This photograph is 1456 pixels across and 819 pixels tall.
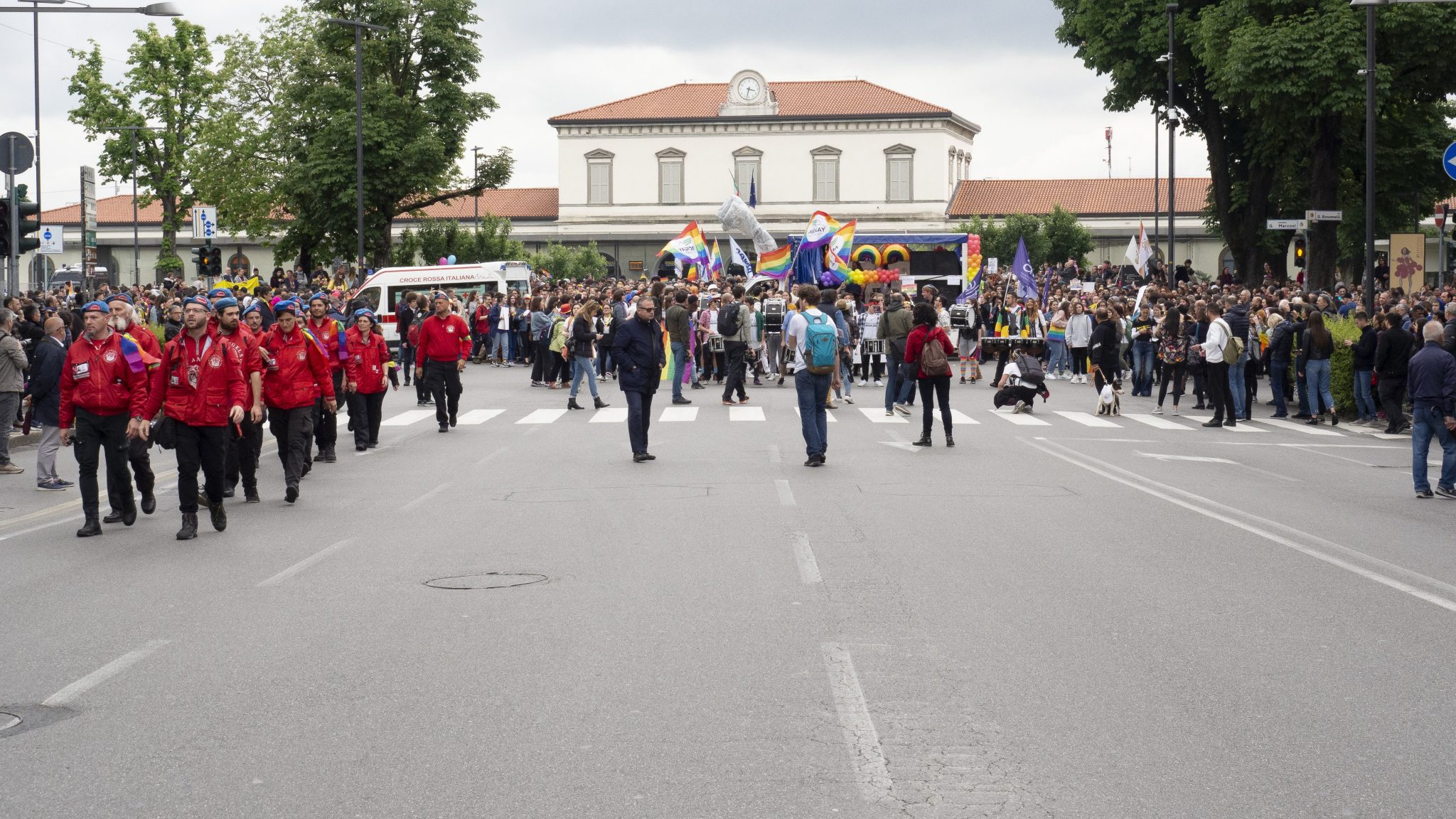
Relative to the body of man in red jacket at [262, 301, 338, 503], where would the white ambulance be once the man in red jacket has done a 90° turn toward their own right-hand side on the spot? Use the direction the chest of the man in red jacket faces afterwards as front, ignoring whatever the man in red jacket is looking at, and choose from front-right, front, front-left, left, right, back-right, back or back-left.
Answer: right

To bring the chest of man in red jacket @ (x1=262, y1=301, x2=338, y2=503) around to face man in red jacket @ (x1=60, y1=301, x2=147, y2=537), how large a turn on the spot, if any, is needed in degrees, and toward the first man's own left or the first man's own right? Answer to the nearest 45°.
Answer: approximately 45° to the first man's own right

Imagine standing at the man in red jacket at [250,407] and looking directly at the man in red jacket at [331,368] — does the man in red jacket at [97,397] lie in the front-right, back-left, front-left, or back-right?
back-left

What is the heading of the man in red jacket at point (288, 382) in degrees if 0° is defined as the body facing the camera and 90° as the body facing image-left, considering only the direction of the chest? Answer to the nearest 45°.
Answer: approximately 0°

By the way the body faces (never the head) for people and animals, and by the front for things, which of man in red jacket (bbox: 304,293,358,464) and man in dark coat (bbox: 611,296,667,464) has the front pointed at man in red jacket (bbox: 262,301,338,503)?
man in red jacket (bbox: 304,293,358,464)

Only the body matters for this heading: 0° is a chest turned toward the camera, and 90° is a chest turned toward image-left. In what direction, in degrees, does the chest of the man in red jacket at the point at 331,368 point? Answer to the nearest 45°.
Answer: approximately 0°

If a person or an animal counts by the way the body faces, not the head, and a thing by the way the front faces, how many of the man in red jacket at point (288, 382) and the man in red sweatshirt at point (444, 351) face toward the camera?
2
